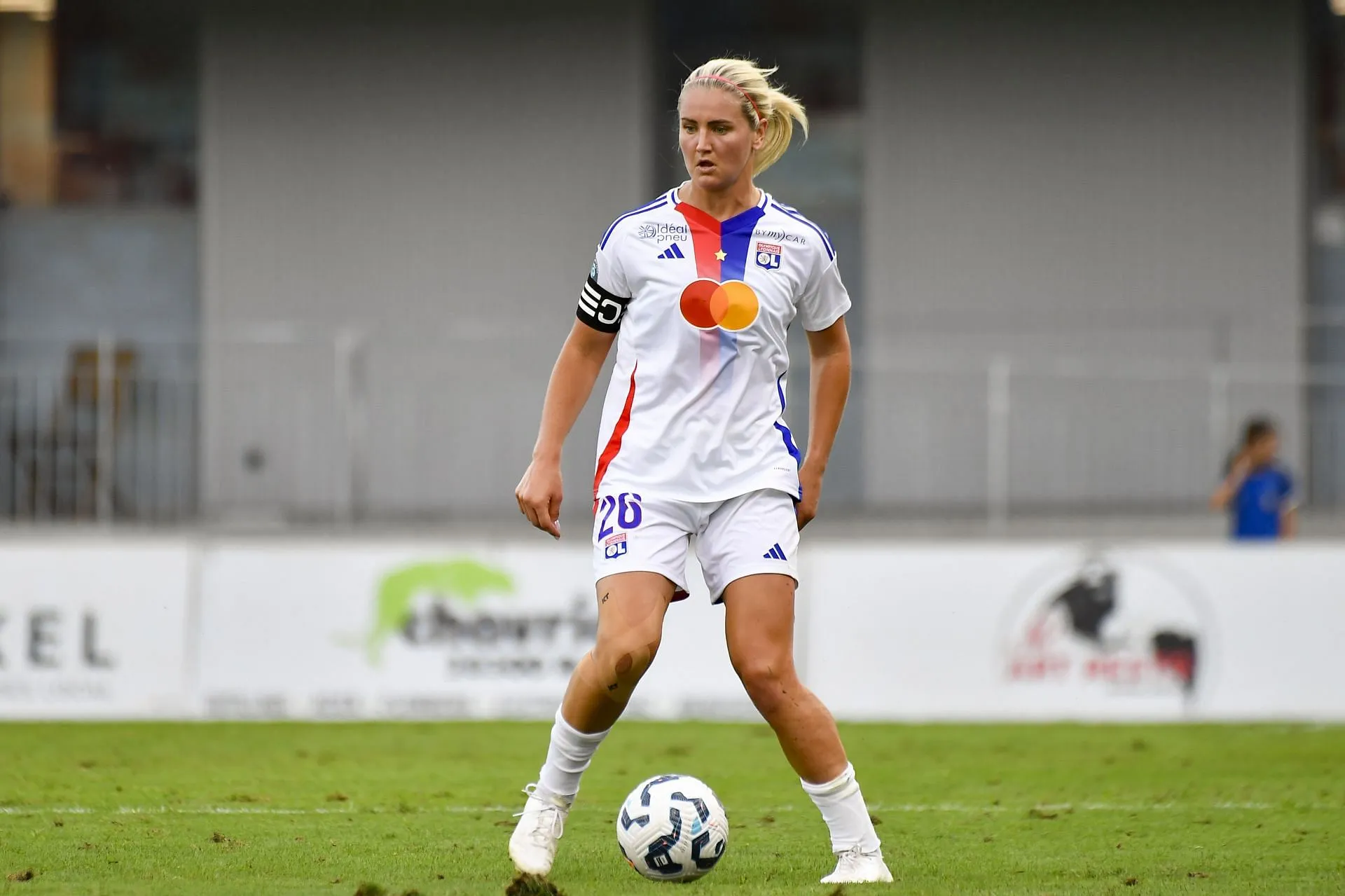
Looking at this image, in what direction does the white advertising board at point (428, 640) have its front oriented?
toward the camera

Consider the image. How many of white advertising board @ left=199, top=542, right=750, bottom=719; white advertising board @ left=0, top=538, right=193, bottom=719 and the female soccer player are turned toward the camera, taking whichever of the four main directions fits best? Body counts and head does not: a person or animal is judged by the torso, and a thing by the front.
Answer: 3

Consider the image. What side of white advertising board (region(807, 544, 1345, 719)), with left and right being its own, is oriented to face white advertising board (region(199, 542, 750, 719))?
right

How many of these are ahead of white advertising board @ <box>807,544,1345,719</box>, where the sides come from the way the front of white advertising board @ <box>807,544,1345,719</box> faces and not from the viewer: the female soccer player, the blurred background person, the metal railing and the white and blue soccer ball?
2

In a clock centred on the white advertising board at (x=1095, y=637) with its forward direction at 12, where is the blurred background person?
The blurred background person is roughly at 7 o'clock from the white advertising board.

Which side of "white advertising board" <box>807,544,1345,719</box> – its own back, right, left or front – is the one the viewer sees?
front

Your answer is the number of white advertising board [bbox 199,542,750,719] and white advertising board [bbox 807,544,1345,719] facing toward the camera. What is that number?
2

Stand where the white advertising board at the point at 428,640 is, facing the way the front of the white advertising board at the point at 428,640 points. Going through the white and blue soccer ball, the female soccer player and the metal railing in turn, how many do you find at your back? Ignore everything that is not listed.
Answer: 1

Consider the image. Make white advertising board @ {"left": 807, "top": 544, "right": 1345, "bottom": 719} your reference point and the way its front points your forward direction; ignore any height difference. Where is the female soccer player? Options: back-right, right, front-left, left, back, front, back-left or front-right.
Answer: front

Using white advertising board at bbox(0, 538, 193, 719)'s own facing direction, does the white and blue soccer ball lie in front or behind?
in front

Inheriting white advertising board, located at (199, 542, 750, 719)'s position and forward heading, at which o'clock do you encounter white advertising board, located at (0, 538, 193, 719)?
white advertising board, located at (0, 538, 193, 719) is roughly at 3 o'clock from white advertising board, located at (199, 542, 750, 719).
